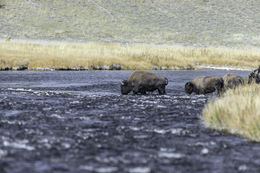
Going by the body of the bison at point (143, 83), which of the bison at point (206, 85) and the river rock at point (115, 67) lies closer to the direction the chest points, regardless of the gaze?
the river rock

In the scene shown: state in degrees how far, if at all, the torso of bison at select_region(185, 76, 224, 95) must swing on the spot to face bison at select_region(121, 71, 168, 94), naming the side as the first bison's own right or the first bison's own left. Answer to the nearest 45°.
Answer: approximately 45° to the first bison's own left

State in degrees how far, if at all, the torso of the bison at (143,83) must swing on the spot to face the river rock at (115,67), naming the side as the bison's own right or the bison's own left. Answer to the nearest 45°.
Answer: approximately 90° to the bison's own right

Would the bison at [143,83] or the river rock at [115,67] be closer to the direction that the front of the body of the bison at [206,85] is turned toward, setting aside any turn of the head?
the bison

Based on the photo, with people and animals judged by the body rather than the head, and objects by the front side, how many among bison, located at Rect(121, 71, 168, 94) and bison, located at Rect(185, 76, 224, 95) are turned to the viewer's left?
2

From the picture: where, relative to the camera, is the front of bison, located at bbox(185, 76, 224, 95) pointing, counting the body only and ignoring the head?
to the viewer's left

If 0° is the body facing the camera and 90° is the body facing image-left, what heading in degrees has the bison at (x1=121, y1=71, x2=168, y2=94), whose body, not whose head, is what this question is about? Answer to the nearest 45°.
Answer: approximately 90°

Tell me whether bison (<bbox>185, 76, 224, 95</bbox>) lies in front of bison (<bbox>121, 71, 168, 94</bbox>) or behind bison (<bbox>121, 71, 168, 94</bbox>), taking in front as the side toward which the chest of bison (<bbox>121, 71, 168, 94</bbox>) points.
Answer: behind

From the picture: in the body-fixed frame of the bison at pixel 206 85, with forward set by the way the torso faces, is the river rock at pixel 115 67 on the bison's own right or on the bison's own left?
on the bison's own right
